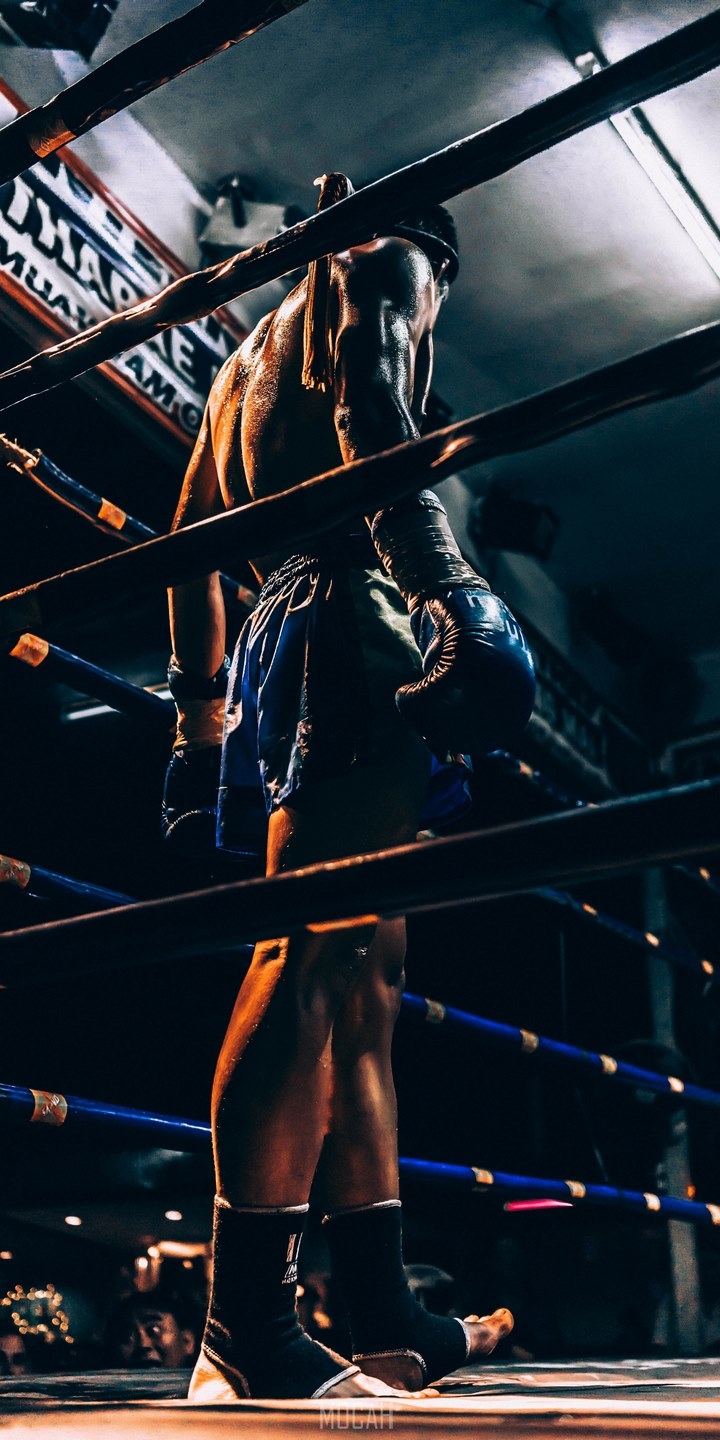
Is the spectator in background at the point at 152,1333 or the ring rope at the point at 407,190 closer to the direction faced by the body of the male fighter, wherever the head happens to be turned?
the spectator in background

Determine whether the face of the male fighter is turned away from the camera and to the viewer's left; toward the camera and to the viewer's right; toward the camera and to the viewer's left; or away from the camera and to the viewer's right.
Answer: away from the camera and to the viewer's right

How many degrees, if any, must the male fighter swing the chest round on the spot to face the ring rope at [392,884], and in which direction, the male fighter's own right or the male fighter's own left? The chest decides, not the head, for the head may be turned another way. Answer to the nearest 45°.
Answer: approximately 135° to the male fighter's own right

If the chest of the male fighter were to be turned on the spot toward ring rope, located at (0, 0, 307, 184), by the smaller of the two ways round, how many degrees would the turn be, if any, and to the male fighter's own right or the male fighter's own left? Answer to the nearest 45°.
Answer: approximately 135° to the male fighter's own right

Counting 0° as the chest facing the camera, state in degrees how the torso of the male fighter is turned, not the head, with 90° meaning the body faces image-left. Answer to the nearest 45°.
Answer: approximately 225°

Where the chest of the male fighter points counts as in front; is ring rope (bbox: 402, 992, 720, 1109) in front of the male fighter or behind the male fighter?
in front
